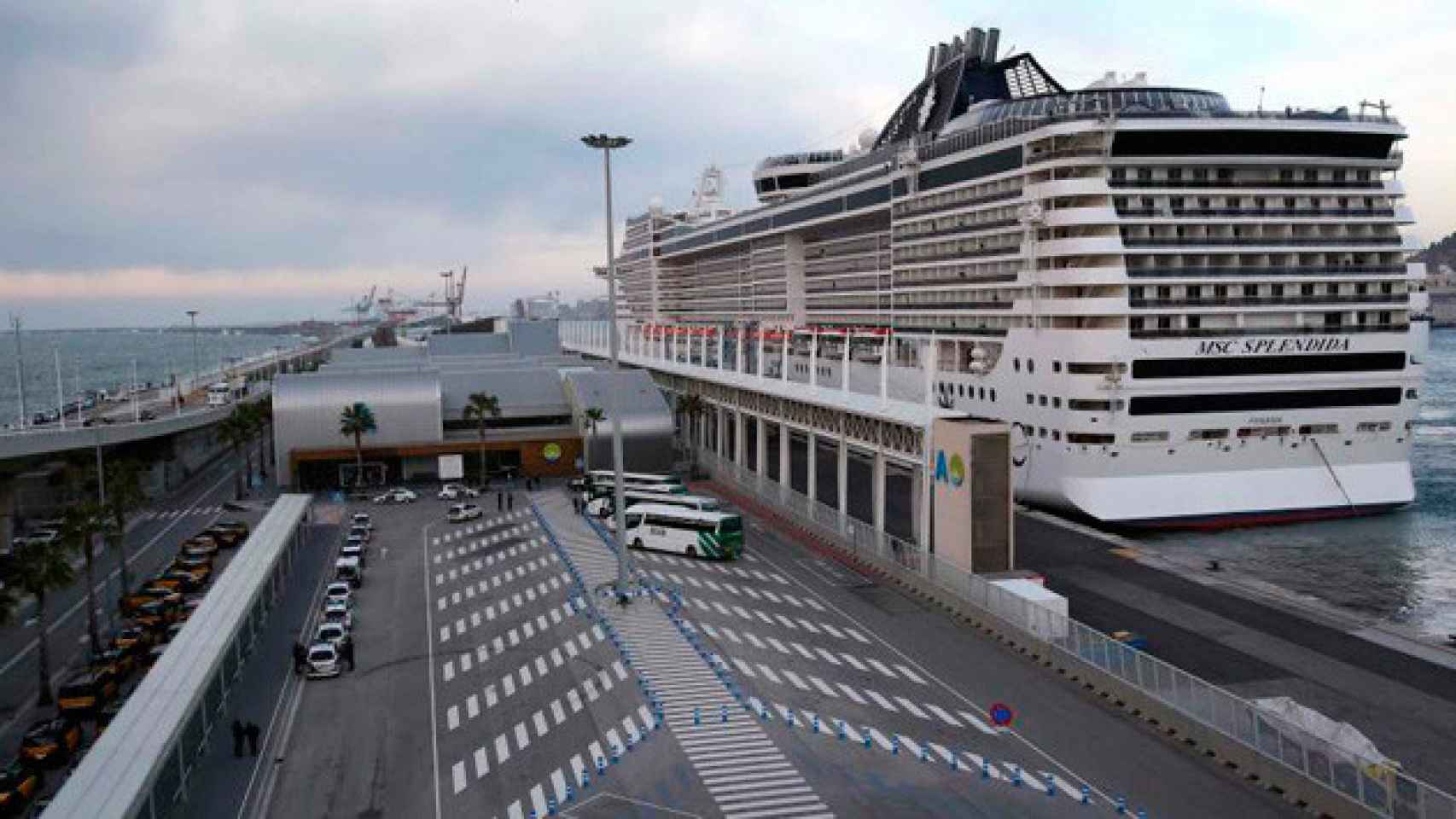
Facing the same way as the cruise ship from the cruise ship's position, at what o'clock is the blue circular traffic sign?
The blue circular traffic sign is roughly at 8 o'clock from the cruise ship.

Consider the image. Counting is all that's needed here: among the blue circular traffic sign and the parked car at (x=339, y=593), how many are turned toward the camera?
2

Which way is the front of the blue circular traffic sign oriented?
toward the camera

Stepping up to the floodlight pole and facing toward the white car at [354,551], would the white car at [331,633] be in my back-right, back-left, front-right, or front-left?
front-left

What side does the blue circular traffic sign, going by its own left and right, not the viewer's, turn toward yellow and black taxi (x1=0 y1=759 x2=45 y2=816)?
right

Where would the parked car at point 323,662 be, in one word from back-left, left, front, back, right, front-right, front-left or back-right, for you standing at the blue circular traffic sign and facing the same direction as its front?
right

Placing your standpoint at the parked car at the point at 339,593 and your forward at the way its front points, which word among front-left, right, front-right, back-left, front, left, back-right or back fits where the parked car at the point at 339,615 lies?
front

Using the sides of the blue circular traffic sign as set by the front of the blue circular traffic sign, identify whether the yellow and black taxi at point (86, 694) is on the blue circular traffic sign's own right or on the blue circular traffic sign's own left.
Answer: on the blue circular traffic sign's own right

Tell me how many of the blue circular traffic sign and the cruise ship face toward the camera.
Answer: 1

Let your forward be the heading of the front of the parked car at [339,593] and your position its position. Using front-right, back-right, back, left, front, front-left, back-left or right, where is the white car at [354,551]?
back

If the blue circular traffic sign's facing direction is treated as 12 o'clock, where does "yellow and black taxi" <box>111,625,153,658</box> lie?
The yellow and black taxi is roughly at 3 o'clock from the blue circular traffic sign.

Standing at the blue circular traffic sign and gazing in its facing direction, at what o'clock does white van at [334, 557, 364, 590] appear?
The white van is roughly at 4 o'clock from the blue circular traffic sign.

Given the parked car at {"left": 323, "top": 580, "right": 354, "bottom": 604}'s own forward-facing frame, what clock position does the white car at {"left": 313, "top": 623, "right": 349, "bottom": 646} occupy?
The white car is roughly at 12 o'clock from the parked car.
